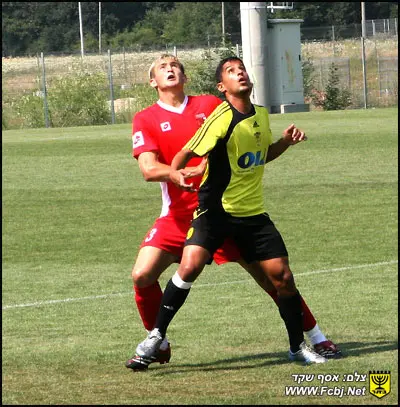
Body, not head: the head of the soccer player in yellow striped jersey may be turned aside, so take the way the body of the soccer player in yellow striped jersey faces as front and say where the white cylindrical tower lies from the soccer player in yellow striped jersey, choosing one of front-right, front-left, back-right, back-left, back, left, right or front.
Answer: back-left

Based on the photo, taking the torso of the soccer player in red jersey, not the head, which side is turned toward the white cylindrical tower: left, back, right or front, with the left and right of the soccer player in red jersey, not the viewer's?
back

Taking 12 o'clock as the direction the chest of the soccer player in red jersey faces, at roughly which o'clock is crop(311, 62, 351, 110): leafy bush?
The leafy bush is roughly at 6 o'clock from the soccer player in red jersey.

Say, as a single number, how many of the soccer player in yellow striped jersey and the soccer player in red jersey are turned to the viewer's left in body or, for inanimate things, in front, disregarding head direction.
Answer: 0

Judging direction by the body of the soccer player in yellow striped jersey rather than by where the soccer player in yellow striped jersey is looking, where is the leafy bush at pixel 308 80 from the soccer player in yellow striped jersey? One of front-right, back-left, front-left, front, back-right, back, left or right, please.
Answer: back-left

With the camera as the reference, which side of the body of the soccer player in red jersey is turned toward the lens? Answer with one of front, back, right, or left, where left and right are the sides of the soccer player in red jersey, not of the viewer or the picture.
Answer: front

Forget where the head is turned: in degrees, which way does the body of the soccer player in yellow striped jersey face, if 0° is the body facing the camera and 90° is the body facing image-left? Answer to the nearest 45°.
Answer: approximately 315°
